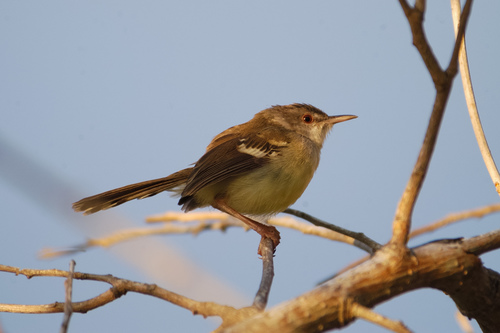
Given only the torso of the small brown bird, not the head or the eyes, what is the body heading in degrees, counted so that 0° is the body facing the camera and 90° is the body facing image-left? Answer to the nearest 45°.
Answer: approximately 270°

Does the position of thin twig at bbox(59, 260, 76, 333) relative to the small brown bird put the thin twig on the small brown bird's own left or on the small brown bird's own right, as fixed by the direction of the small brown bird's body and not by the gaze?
on the small brown bird's own right

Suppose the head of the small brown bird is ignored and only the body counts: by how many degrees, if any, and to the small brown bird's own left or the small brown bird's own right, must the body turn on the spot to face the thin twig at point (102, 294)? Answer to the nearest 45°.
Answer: approximately 135° to the small brown bird's own right
